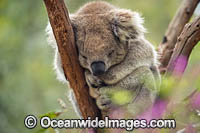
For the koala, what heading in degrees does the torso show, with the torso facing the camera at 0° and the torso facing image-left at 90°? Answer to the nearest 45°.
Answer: approximately 45°
